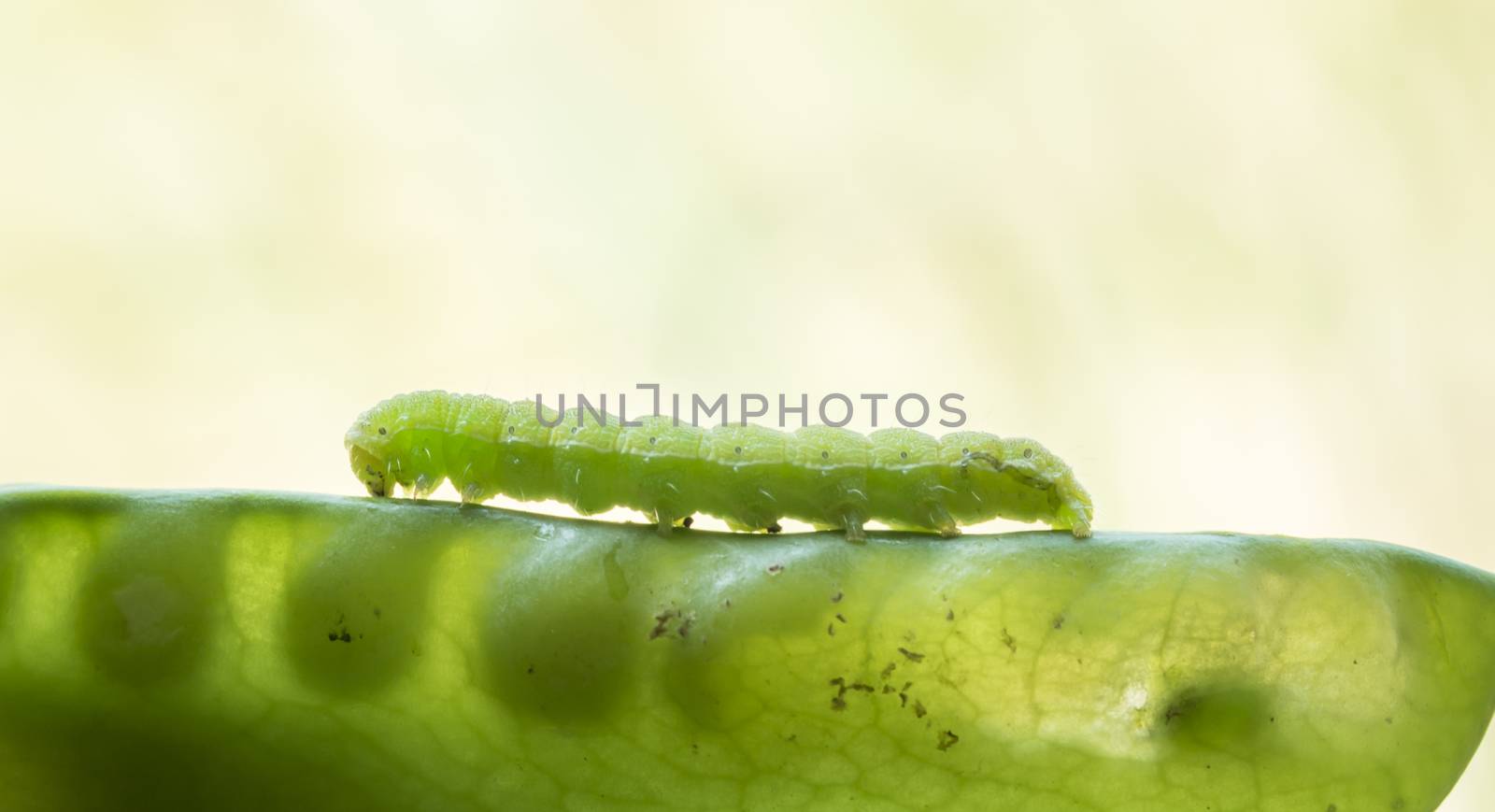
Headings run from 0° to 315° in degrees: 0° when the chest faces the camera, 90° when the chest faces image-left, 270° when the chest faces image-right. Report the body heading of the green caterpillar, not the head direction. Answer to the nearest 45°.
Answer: approximately 90°
